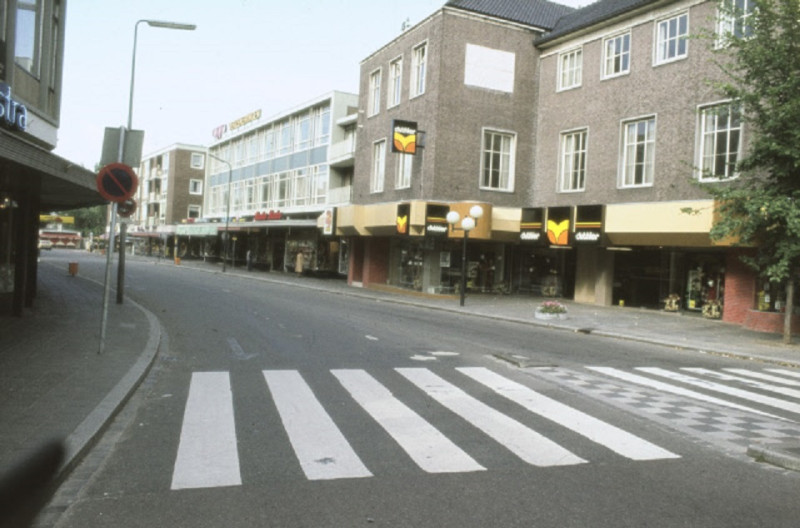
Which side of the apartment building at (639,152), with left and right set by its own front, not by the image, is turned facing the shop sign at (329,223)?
right

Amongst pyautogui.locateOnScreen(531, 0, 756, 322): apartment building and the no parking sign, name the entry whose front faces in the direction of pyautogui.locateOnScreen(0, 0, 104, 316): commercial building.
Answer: pyautogui.locateOnScreen(531, 0, 756, 322): apartment building

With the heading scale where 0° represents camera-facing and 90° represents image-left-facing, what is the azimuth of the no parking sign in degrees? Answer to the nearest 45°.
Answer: approximately 0°

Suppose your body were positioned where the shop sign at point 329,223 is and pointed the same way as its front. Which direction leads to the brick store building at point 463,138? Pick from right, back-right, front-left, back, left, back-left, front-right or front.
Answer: left

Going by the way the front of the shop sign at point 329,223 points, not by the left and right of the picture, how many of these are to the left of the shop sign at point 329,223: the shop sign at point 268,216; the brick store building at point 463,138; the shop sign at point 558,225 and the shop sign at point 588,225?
3

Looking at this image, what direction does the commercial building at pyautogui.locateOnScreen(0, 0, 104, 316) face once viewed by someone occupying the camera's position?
facing the viewer and to the right of the viewer

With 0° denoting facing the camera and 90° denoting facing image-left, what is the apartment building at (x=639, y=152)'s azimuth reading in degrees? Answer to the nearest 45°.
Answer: approximately 45°

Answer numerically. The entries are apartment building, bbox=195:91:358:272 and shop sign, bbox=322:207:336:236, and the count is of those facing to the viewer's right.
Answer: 0

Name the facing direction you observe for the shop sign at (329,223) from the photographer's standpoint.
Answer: facing the viewer and to the left of the viewer

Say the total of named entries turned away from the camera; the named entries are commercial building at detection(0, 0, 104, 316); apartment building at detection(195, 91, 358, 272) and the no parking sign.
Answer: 0

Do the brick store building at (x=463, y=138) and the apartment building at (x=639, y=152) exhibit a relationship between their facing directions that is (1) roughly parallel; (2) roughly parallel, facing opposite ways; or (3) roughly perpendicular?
roughly parallel

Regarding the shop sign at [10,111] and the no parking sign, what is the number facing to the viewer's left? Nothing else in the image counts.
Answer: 0

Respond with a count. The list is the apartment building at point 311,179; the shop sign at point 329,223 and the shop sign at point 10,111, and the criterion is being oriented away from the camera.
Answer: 0

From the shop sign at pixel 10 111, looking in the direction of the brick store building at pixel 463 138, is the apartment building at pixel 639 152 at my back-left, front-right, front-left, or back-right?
front-right

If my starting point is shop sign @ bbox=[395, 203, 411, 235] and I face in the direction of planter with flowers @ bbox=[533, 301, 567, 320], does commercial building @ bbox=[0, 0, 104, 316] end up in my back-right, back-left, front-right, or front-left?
front-right

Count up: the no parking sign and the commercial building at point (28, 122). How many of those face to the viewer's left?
0

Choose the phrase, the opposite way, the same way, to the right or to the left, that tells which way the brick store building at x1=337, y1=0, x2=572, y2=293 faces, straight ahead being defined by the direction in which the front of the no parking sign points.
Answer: to the right

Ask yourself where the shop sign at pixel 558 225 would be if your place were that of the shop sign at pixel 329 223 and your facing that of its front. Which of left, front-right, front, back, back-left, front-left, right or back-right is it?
left

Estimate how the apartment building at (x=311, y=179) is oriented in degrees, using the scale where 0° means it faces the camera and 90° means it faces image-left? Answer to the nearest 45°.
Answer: approximately 45°

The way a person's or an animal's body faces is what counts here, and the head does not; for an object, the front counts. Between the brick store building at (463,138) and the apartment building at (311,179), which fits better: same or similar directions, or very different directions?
same or similar directions

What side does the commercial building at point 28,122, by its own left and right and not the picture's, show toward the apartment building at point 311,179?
left

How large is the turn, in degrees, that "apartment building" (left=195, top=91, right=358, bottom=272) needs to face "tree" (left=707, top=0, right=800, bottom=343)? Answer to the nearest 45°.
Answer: approximately 45° to its left
